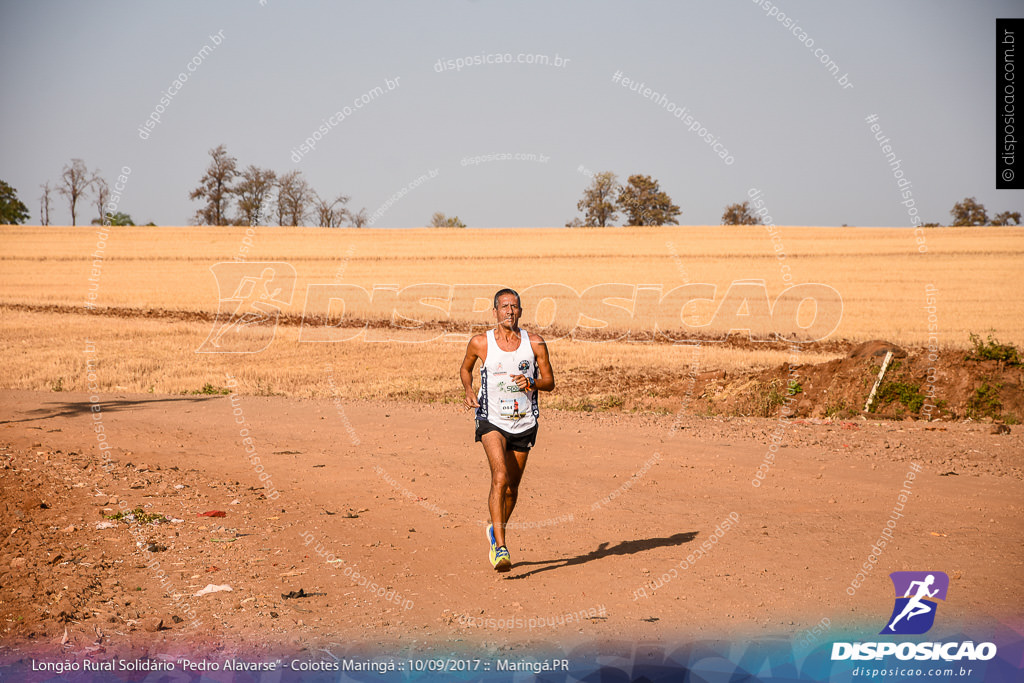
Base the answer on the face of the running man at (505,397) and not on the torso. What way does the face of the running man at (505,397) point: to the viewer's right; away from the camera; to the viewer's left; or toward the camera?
toward the camera

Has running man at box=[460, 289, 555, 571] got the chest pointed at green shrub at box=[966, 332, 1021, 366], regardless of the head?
no

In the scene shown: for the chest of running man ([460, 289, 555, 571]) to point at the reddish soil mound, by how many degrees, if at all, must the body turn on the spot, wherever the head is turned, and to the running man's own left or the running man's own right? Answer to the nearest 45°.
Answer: approximately 135° to the running man's own left

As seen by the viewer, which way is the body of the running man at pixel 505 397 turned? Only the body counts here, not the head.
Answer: toward the camera
